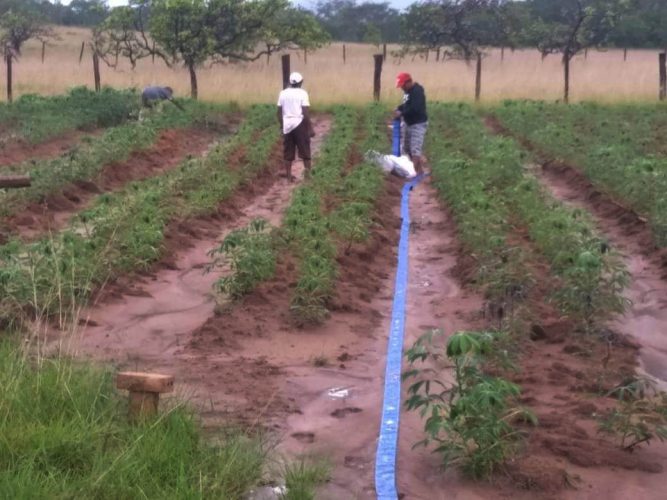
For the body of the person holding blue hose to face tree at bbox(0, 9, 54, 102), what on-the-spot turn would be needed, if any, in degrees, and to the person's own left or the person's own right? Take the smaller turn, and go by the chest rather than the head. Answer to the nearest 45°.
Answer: approximately 45° to the person's own right

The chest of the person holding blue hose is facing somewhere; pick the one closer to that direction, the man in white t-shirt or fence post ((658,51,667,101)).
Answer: the man in white t-shirt

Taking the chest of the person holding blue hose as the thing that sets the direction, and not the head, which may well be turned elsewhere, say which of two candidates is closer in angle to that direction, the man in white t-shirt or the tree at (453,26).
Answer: the man in white t-shirt

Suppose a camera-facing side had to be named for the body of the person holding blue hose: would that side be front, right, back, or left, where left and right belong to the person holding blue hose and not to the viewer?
left
